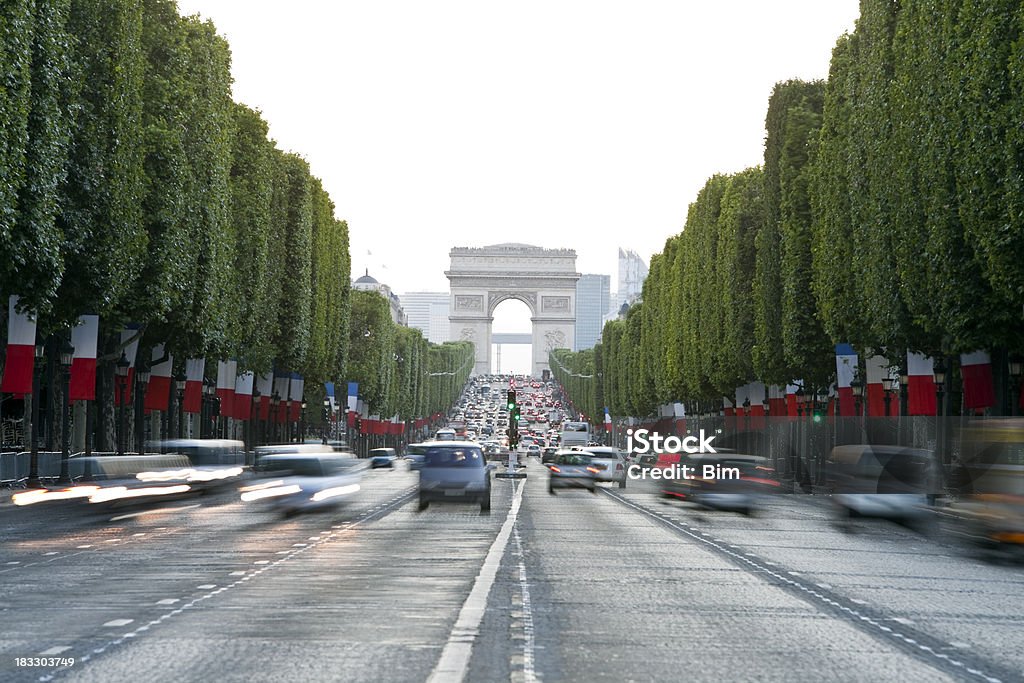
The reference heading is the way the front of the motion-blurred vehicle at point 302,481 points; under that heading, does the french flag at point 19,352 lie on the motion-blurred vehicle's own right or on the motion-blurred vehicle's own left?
on the motion-blurred vehicle's own right

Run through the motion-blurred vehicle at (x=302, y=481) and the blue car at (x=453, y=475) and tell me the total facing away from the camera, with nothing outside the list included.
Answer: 0

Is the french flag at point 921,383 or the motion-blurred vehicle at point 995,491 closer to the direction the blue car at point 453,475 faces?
the motion-blurred vehicle

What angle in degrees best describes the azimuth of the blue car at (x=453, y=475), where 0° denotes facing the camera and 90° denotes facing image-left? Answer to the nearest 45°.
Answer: approximately 0°

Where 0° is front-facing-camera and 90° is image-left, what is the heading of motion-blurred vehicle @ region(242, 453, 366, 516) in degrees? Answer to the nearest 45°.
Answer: approximately 45°

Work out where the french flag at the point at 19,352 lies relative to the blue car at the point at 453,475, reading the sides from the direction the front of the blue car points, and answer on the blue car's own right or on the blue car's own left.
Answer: on the blue car's own right

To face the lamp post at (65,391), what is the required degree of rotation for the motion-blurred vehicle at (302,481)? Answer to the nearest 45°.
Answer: approximately 90° to its right

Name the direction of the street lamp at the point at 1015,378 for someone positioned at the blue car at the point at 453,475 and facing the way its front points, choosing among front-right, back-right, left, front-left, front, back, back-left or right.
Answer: left
